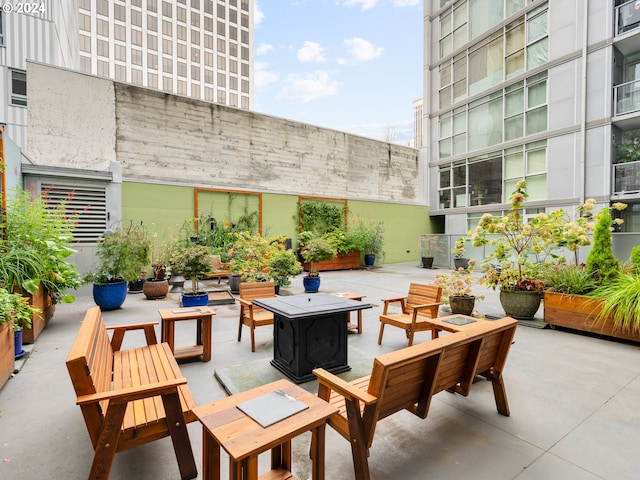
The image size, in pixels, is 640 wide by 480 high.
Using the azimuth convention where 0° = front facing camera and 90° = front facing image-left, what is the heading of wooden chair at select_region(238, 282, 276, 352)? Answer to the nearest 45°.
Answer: approximately 315°

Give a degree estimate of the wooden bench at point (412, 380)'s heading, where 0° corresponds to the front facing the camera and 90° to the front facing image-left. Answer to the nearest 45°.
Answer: approximately 135°

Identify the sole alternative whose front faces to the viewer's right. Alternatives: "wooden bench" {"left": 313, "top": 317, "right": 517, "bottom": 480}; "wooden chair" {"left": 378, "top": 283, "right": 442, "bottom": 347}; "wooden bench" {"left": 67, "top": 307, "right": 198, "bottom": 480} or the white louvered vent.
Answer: "wooden bench" {"left": 67, "top": 307, "right": 198, "bottom": 480}

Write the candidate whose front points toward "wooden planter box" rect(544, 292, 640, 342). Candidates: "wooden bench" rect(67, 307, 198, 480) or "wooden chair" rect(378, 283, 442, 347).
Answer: the wooden bench

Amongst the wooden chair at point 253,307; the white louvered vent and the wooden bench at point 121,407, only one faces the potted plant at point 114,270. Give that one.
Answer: the white louvered vent

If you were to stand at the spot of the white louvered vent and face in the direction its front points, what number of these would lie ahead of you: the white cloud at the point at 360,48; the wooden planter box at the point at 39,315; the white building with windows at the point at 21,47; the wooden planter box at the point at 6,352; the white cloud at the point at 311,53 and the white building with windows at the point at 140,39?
2

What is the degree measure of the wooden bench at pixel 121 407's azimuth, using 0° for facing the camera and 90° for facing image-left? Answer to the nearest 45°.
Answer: approximately 270°

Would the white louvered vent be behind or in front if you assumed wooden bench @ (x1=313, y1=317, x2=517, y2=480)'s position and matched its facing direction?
in front

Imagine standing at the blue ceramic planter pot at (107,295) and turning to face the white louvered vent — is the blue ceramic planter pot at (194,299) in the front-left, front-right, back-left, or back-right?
back-right

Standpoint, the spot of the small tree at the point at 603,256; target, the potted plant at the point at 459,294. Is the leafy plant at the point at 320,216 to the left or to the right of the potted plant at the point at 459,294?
right

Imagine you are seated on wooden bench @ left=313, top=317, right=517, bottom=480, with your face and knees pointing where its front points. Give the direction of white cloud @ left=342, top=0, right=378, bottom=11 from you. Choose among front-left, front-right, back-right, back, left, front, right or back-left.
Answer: front-right

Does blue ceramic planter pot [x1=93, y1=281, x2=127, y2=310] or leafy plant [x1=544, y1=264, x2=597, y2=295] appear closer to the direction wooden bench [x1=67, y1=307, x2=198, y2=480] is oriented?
the leafy plant

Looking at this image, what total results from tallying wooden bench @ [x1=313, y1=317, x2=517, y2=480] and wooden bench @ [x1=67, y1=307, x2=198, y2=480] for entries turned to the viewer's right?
1

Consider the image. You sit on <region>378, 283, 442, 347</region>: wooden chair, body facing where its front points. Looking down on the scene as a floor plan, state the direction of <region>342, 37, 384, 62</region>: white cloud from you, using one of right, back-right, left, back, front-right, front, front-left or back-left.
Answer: back-right

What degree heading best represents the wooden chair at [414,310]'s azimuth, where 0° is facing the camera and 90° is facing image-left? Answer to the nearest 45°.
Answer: approximately 45°

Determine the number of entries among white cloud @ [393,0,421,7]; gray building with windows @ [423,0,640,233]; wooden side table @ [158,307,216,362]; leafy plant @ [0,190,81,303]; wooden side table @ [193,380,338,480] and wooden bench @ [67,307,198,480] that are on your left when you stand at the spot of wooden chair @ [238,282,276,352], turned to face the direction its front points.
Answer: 2

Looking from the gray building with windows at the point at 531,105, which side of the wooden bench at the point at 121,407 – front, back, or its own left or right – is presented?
front

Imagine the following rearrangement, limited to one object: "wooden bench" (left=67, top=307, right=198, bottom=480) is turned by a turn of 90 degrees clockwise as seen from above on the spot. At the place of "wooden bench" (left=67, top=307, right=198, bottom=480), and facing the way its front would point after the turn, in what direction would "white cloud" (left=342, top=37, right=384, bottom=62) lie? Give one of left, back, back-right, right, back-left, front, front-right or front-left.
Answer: back-left

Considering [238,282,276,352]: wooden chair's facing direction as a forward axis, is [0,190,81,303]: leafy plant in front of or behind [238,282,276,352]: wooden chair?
behind

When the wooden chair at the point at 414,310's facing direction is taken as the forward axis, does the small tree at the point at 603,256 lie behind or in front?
behind
